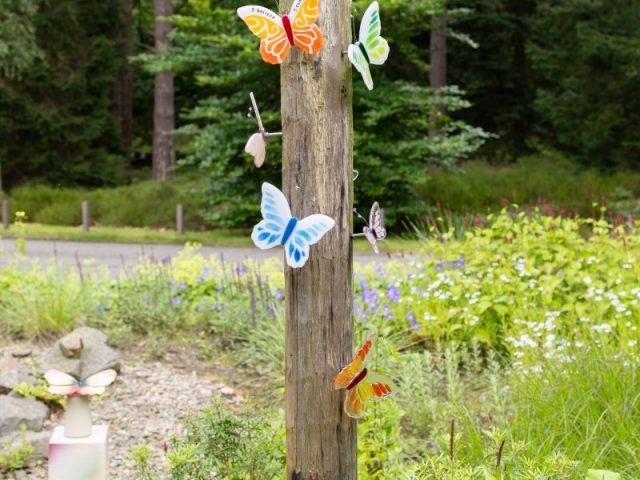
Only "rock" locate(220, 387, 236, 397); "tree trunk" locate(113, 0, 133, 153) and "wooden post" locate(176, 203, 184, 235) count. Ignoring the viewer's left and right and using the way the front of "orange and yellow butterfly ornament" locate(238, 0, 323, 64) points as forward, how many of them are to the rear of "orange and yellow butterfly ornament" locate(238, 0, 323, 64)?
3

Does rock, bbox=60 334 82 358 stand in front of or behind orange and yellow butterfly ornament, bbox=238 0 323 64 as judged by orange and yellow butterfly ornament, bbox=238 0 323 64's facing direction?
behind

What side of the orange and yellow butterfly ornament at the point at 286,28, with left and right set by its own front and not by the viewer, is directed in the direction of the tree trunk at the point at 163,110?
back

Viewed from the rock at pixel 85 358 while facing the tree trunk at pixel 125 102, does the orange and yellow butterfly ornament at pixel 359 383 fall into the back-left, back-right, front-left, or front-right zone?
back-right

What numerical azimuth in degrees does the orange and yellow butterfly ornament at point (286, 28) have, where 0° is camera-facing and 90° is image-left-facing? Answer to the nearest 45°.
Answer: approximately 0°

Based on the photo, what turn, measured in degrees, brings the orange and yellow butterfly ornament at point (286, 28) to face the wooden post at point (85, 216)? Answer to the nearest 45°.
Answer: approximately 180°

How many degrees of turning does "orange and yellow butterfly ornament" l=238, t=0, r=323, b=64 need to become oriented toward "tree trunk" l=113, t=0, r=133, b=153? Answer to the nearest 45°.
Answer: approximately 180°

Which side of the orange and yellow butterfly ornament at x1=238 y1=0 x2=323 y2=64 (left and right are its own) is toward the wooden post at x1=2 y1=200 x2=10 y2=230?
back
